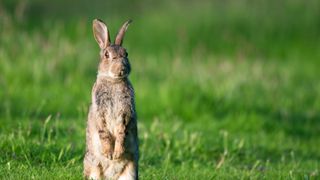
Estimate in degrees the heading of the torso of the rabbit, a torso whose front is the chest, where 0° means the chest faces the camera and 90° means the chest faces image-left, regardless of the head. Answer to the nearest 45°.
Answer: approximately 0°
